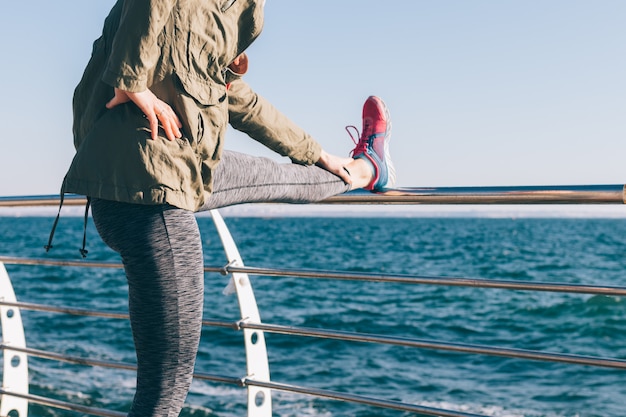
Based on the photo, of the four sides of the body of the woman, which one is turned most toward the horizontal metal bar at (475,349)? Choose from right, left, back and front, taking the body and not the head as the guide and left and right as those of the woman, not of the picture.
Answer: front

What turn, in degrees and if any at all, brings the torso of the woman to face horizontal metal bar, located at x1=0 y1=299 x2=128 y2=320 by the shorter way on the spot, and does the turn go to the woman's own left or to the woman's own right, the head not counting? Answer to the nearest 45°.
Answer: approximately 90° to the woman's own left

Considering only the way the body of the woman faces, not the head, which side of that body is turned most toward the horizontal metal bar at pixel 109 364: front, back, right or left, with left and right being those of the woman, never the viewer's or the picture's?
left

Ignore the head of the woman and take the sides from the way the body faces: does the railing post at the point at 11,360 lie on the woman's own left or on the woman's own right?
on the woman's own left

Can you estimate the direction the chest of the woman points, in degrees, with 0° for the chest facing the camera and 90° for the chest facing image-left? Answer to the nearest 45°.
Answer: approximately 270°

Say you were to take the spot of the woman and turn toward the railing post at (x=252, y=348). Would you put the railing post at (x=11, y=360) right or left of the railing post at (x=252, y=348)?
left

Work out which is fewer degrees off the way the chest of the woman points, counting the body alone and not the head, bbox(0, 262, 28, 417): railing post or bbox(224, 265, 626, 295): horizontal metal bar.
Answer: the horizontal metal bar
